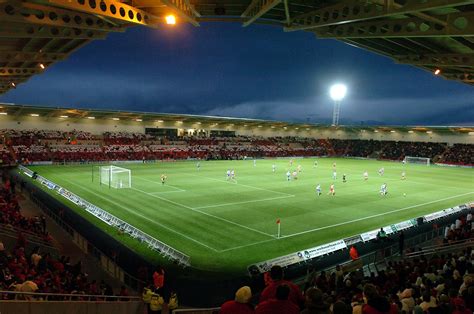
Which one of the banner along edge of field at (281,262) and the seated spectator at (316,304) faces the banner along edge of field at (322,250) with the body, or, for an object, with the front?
the seated spectator

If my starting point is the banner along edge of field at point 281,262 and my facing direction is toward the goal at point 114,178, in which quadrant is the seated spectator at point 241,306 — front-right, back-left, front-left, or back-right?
back-left

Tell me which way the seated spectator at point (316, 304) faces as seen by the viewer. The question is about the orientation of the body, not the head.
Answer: away from the camera

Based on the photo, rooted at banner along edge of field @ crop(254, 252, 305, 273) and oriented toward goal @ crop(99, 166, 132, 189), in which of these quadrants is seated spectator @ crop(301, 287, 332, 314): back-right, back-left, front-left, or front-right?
back-left

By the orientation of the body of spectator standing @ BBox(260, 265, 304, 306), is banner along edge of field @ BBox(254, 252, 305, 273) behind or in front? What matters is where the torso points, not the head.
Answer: in front

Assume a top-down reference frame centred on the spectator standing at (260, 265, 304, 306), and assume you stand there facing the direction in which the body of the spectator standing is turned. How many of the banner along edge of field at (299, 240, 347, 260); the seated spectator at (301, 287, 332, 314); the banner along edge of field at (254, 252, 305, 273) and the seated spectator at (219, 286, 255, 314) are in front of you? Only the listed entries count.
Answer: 2

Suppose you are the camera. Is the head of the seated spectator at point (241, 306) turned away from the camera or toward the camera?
away from the camera

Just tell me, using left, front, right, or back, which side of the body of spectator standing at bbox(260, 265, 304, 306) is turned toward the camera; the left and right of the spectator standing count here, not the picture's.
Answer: back
